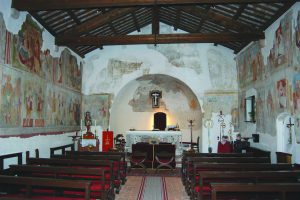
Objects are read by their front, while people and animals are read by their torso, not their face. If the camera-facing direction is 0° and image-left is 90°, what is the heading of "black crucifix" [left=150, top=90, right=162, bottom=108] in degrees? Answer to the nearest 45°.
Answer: approximately 0°

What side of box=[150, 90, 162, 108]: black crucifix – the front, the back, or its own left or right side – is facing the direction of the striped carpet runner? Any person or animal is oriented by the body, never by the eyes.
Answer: front

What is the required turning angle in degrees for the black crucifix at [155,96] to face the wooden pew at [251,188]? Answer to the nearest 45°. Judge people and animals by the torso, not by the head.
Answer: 0° — it already faces it

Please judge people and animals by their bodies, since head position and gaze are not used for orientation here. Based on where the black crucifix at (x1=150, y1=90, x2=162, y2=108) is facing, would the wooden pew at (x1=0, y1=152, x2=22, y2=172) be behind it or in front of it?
in front

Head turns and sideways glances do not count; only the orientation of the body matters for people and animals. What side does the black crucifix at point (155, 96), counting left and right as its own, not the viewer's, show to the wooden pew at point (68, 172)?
front

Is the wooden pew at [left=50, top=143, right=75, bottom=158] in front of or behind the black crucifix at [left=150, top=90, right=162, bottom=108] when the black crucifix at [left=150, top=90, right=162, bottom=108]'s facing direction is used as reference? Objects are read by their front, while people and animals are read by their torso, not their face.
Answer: in front

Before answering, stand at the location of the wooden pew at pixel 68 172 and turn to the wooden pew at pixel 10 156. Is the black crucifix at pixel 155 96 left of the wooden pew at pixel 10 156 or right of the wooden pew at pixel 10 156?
right
